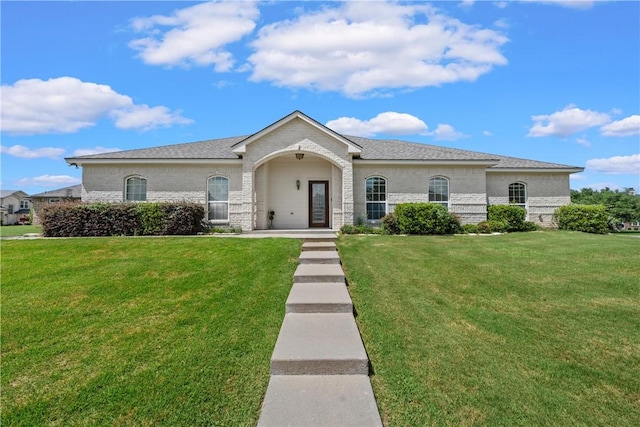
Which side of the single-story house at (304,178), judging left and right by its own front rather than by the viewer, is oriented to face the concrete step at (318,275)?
front

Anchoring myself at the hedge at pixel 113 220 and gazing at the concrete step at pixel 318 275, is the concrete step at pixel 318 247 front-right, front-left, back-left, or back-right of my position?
front-left

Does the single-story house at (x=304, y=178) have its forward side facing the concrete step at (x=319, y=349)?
yes

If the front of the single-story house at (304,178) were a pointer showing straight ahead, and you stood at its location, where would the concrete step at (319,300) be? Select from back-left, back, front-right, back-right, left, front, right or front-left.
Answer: front

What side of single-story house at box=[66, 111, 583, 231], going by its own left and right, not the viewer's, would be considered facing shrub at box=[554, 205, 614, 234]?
left

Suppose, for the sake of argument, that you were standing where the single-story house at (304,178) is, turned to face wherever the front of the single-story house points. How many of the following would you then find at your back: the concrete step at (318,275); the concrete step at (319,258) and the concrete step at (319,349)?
0

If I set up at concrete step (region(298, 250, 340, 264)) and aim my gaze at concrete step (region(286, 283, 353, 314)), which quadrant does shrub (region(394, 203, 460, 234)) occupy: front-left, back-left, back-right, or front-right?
back-left

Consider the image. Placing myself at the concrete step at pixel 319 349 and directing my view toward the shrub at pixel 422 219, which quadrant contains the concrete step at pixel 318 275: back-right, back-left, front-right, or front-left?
front-left

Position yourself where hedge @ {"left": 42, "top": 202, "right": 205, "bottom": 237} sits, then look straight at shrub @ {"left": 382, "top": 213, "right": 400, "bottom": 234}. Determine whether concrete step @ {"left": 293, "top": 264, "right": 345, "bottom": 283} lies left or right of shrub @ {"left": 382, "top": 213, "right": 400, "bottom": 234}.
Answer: right

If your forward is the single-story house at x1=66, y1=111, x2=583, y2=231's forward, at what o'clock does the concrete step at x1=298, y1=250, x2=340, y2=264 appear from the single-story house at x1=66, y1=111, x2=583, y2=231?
The concrete step is roughly at 12 o'clock from the single-story house.

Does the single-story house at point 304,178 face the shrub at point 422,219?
no

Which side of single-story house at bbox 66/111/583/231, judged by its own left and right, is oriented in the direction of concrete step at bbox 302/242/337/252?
front

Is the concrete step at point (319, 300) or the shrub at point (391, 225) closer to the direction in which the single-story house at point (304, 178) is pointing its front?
the concrete step

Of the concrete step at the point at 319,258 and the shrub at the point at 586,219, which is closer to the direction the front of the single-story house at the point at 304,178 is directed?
the concrete step

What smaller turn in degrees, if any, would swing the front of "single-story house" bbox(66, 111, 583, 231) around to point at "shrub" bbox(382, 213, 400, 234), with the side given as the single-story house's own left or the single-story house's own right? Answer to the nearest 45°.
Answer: approximately 45° to the single-story house's own left

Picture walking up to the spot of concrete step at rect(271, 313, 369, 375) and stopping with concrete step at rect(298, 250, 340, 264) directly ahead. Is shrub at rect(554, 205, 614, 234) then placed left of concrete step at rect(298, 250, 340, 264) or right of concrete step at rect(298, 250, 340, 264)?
right

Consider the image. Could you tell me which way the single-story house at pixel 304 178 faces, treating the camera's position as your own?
facing the viewer

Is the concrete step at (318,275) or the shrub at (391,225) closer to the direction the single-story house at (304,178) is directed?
the concrete step

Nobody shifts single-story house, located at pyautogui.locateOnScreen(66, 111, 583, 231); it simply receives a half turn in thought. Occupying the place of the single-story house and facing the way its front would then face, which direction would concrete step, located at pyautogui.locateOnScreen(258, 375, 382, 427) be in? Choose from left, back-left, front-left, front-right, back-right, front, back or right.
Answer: back
